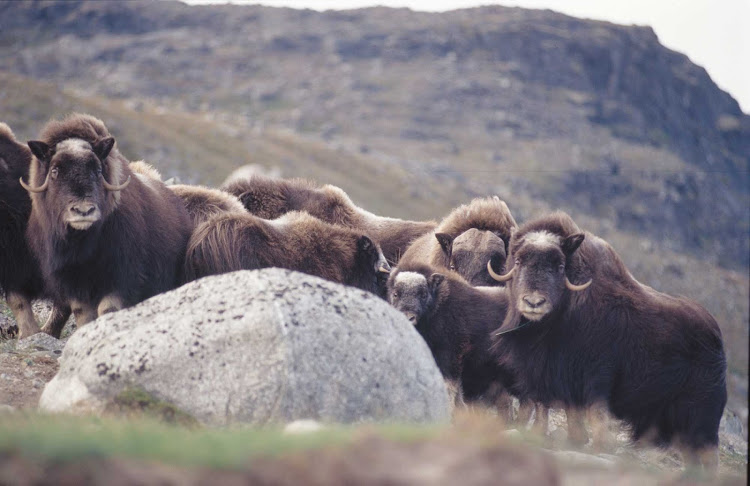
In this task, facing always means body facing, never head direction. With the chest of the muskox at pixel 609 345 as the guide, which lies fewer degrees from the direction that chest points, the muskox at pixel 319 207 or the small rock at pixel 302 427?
the small rock

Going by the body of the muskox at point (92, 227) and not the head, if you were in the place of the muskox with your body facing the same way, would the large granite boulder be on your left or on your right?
on your left

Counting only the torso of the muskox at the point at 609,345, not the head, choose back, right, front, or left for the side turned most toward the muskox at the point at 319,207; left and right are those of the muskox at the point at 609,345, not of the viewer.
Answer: right

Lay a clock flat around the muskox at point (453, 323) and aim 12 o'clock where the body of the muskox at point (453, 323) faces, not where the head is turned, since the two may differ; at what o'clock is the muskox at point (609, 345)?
the muskox at point (609, 345) is roughly at 8 o'clock from the muskox at point (453, 323).

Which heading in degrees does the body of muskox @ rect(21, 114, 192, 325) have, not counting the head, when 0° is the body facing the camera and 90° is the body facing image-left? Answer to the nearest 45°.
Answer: approximately 45°

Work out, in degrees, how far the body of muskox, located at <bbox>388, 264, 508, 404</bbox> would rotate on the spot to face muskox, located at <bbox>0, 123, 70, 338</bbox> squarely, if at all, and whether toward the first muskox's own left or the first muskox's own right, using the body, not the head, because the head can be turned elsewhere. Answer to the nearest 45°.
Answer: approximately 45° to the first muskox's own right

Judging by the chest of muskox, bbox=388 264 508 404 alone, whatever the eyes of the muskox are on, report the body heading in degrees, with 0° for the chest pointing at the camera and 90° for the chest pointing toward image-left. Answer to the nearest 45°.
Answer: approximately 45°
